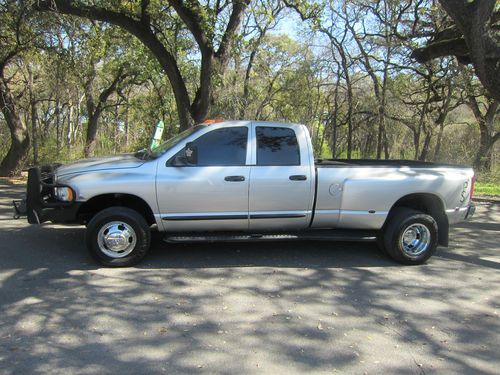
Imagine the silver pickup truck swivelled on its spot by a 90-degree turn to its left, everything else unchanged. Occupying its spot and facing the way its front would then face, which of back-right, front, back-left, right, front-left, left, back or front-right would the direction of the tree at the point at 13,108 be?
back-right

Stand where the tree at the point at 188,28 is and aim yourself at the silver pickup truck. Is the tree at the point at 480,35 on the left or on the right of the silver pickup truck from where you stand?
left

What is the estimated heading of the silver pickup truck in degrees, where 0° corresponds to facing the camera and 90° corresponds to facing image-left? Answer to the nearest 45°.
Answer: approximately 90°

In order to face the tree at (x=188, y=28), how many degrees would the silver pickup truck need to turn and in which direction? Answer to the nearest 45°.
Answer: approximately 90° to its right

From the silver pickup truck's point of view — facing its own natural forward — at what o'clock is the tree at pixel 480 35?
The tree is roughly at 5 o'clock from the silver pickup truck.
